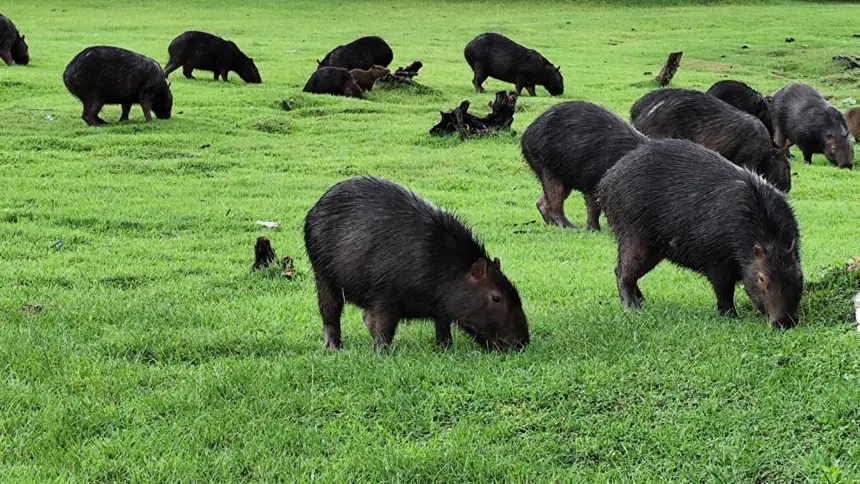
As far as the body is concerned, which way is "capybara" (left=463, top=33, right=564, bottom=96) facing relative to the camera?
to the viewer's right

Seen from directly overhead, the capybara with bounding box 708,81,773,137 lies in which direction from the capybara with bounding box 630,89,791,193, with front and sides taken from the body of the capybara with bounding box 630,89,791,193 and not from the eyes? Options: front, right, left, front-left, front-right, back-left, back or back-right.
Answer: left

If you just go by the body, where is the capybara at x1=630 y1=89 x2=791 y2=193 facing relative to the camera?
to the viewer's right

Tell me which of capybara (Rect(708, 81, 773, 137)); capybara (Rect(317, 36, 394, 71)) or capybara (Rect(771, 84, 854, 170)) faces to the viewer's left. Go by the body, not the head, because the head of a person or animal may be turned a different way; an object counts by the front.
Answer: capybara (Rect(317, 36, 394, 71))

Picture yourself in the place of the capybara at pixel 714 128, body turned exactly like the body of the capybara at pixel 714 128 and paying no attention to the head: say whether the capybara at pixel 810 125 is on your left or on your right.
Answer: on your left

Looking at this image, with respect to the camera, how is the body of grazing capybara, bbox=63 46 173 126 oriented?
to the viewer's right

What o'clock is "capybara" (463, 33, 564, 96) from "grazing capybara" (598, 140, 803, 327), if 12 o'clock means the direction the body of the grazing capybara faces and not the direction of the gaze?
The capybara is roughly at 7 o'clock from the grazing capybara.

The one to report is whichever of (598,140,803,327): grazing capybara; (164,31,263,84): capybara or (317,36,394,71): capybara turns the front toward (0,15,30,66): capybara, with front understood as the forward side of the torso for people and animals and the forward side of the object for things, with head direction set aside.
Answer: (317,36,394,71): capybara

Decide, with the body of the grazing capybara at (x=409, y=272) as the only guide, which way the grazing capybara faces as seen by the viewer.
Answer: to the viewer's right

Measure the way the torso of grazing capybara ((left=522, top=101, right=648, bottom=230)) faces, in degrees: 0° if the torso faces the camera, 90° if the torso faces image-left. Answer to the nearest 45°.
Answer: approximately 270°

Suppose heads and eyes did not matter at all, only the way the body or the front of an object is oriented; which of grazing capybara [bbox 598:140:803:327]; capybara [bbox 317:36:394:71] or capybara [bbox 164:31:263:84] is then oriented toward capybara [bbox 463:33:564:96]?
capybara [bbox 164:31:263:84]

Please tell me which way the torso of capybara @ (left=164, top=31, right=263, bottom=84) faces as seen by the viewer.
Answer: to the viewer's right

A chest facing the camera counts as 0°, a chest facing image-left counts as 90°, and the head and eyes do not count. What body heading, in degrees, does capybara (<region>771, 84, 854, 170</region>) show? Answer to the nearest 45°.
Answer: approximately 315°

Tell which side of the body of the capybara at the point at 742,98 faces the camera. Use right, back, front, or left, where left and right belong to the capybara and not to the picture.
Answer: right

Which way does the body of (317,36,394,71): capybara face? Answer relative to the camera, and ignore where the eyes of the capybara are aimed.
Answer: to the viewer's left
